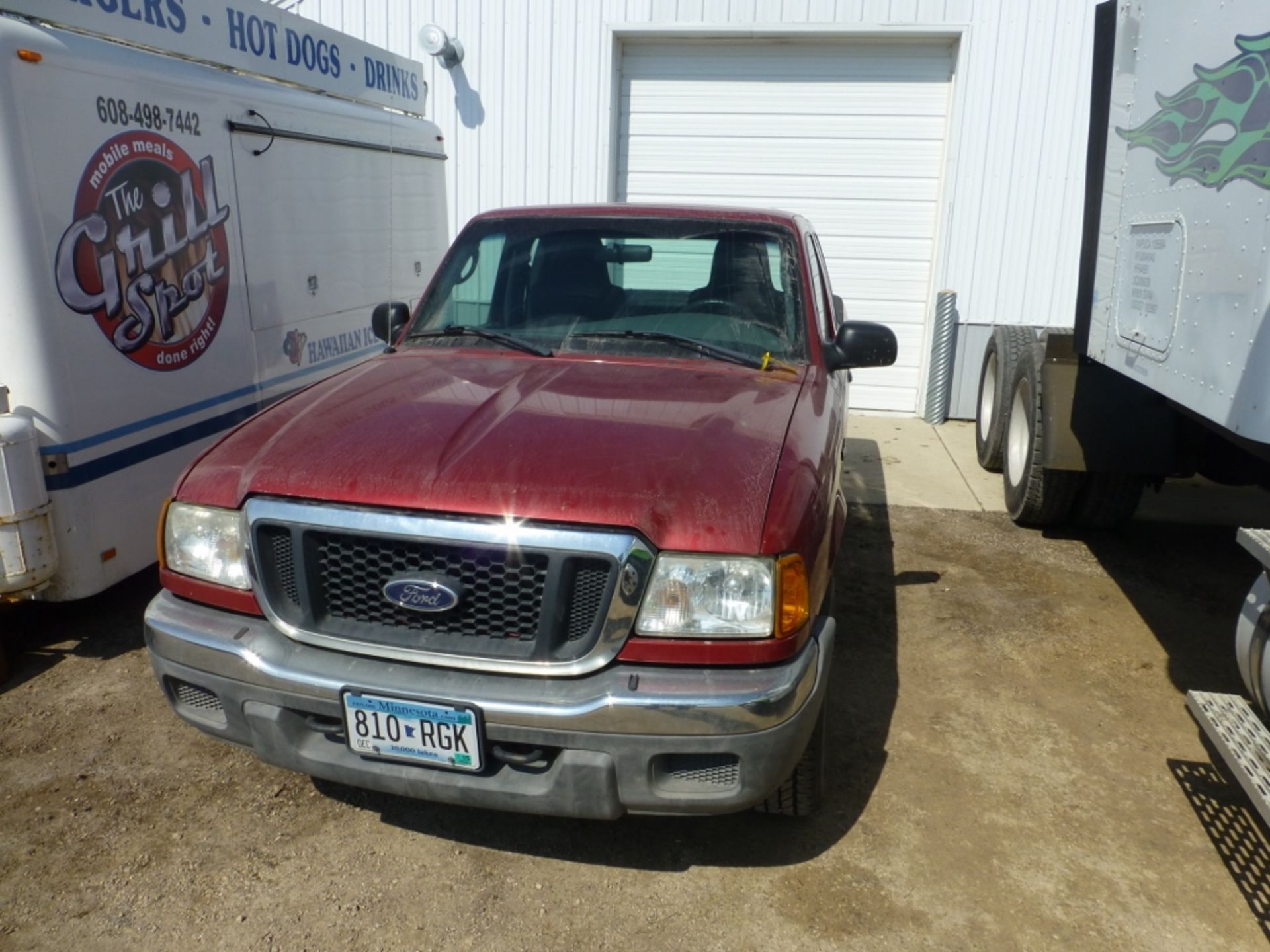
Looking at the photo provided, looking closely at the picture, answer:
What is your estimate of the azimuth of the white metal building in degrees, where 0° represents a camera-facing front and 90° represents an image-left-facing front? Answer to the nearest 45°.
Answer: approximately 0°

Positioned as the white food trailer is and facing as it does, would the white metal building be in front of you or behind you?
behind

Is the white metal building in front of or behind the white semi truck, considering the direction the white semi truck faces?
behind

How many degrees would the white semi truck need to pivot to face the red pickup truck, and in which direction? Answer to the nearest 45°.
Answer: approximately 90° to its right

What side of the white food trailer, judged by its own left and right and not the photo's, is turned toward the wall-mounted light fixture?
back

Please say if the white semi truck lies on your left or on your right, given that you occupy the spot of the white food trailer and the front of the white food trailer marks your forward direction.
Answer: on your left

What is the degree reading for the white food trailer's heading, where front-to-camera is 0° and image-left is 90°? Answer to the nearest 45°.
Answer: approximately 45°

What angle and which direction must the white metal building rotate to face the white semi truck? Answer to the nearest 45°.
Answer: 0° — it already faces it
